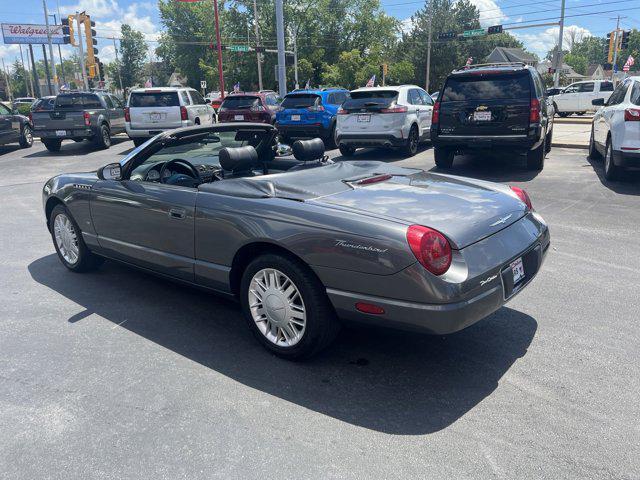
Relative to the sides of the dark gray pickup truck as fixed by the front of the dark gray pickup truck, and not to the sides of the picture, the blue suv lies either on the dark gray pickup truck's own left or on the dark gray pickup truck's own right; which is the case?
on the dark gray pickup truck's own right

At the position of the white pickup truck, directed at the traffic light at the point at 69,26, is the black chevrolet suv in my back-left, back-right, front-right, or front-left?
front-left

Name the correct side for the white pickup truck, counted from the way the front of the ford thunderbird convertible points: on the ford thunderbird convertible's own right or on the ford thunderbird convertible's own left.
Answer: on the ford thunderbird convertible's own right

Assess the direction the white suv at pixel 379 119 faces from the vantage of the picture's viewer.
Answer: facing away from the viewer and to the right of the viewer

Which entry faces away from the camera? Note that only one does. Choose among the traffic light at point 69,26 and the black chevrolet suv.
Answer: the black chevrolet suv

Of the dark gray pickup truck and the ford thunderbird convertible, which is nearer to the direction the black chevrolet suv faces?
the dark gray pickup truck

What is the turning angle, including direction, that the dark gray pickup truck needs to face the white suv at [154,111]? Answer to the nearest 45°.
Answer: approximately 90° to its right

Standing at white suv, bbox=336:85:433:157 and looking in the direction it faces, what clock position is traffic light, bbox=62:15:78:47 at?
The traffic light is roughly at 9 o'clock from the white suv.

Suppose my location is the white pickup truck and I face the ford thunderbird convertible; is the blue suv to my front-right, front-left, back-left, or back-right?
front-right

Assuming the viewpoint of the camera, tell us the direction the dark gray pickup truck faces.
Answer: facing away from the viewer and to the right of the viewer

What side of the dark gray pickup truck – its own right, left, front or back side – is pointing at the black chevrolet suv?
right

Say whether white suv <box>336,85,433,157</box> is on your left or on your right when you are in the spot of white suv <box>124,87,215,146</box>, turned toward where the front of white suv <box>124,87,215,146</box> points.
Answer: on your right

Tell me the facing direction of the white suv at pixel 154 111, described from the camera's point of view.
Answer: facing away from the viewer and to the right of the viewer

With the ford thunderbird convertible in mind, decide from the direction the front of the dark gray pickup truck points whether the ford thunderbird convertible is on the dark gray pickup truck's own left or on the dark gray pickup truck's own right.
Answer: on the dark gray pickup truck's own right

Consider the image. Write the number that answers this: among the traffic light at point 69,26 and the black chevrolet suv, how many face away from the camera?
1

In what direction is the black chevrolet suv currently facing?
away from the camera

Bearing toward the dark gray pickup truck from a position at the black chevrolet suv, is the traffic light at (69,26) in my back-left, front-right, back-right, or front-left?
front-right
